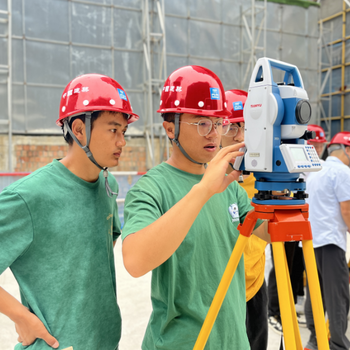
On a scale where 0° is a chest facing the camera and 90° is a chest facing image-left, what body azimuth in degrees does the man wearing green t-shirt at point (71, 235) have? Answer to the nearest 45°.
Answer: approximately 315°

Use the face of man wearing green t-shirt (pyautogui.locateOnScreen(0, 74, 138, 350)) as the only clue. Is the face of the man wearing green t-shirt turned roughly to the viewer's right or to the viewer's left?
to the viewer's right

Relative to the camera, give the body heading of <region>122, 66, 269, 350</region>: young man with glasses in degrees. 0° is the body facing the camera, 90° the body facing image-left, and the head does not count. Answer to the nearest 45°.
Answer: approximately 315°

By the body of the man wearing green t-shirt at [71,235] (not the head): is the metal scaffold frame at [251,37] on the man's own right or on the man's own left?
on the man's own left
